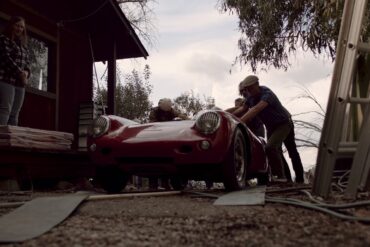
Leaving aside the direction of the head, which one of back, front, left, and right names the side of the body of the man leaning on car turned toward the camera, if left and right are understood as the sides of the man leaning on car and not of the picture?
left

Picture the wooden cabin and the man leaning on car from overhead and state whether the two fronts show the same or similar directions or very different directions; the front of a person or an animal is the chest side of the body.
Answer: very different directions

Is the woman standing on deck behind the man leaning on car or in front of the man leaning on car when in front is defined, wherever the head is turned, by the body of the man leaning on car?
in front

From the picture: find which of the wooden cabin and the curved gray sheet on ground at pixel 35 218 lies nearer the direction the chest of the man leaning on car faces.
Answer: the wooden cabin

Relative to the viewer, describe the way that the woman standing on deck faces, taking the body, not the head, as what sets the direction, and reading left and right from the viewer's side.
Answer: facing the viewer and to the right of the viewer

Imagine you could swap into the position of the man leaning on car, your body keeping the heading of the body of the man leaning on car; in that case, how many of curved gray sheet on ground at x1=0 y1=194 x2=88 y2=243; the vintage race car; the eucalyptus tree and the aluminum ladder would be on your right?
1

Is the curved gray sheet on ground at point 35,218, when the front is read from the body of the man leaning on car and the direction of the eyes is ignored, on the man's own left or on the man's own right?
on the man's own left

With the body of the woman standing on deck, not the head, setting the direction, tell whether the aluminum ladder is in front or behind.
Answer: in front

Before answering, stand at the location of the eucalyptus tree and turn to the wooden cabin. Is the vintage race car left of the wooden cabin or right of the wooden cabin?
left

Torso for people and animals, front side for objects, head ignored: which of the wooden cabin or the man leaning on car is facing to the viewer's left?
the man leaning on car

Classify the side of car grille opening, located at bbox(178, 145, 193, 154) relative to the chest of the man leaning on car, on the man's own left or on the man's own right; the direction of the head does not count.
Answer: on the man's own left
